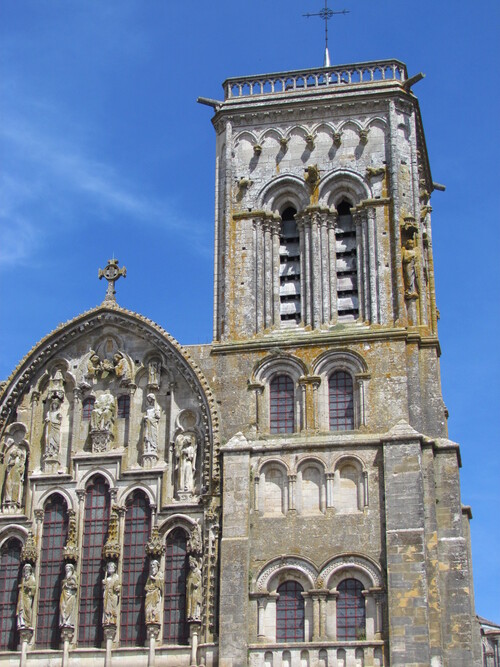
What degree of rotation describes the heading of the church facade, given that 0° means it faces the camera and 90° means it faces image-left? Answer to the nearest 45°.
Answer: approximately 0°
